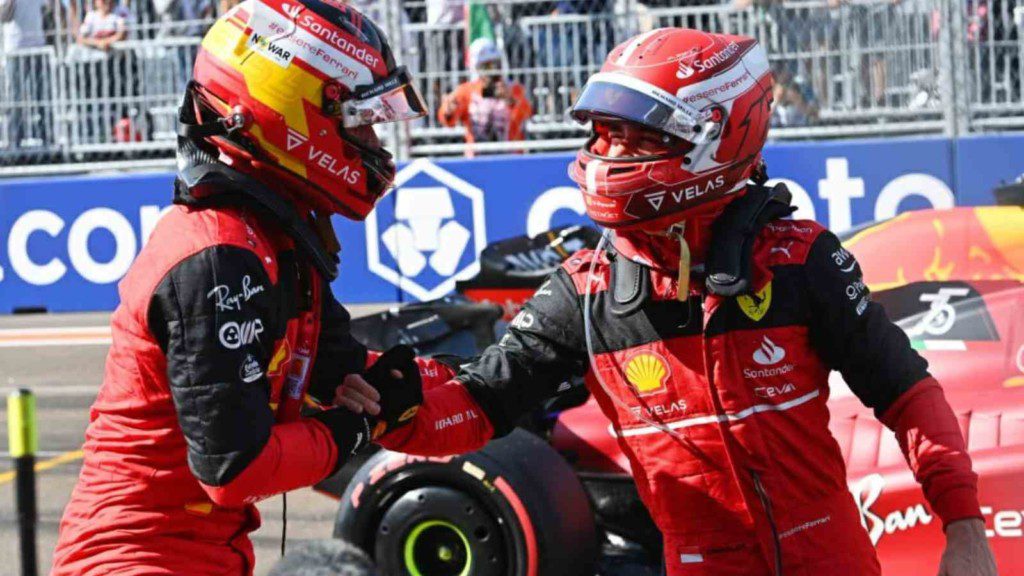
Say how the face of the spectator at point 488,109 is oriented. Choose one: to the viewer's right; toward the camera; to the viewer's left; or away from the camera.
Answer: toward the camera

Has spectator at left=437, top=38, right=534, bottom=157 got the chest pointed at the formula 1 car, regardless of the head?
yes

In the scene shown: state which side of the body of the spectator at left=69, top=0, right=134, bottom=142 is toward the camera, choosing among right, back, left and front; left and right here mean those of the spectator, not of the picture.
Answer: front

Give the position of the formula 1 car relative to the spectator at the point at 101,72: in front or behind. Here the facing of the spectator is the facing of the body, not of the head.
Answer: in front

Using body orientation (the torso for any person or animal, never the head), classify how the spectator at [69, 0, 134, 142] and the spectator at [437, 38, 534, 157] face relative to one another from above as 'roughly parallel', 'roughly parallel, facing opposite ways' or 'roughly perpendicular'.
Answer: roughly parallel

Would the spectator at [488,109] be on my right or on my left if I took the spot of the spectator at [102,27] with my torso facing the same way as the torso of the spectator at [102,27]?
on my left

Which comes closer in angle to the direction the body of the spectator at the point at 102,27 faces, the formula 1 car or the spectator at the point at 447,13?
the formula 1 car

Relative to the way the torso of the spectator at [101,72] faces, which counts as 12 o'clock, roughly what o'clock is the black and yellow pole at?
The black and yellow pole is roughly at 12 o'clock from the spectator.

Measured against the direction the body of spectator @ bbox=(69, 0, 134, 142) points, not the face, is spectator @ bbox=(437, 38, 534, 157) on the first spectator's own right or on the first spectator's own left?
on the first spectator's own left

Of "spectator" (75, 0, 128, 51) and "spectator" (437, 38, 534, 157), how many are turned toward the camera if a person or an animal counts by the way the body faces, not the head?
2

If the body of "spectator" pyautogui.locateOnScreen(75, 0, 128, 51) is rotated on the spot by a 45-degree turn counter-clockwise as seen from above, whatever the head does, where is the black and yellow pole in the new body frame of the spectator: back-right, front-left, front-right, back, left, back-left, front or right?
front-right

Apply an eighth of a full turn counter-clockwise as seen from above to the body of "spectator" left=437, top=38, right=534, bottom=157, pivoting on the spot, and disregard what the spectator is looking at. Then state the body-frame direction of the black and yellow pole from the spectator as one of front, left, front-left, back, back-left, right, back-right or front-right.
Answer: front-right

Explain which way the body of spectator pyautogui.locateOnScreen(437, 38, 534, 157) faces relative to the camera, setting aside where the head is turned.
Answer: toward the camera
